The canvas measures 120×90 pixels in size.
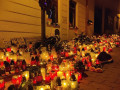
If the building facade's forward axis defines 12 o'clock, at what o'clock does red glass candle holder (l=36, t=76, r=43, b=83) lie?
The red glass candle holder is roughly at 1 o'clock from the building facade.

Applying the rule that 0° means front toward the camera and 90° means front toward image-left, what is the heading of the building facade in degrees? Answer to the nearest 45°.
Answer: approximately 315°
